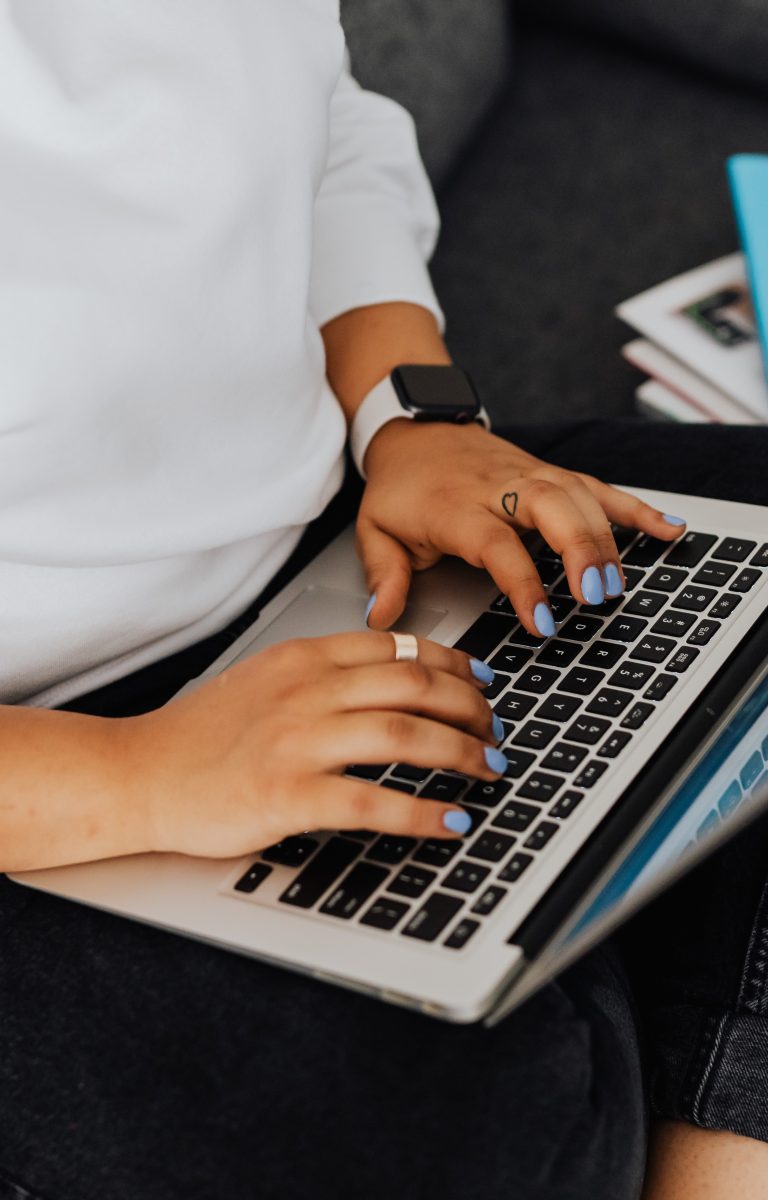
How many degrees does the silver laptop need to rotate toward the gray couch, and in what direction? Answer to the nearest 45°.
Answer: approximately 45° to its right

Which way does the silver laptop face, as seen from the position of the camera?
facing away from the viewer and to the left of the viewer

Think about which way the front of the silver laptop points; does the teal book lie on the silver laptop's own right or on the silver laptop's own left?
on the silver laptop's own right
